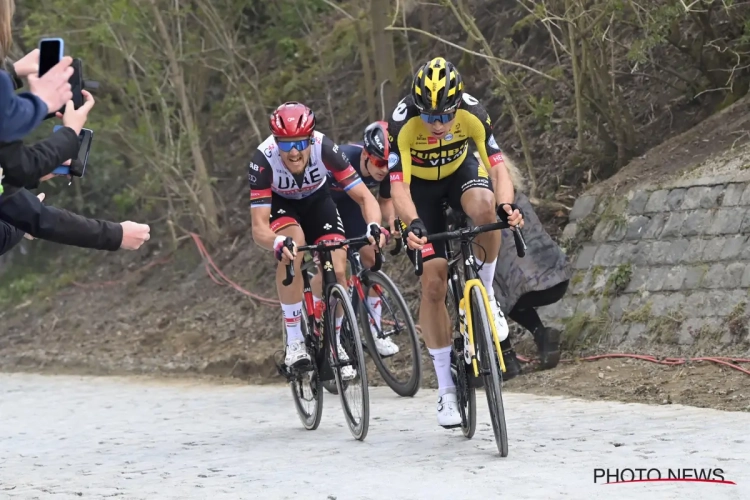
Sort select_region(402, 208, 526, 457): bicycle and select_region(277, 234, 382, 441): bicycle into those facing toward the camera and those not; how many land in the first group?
2

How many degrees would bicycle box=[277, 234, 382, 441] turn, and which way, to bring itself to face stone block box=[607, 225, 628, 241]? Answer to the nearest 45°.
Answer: approximately 135° to its left

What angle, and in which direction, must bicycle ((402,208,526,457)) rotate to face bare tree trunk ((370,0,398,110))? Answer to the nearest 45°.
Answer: approximately 180°

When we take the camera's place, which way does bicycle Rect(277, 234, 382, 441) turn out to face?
facing the viewer

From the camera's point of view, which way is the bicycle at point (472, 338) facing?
toward the camera

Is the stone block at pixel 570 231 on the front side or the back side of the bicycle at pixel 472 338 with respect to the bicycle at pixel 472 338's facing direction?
on the back side

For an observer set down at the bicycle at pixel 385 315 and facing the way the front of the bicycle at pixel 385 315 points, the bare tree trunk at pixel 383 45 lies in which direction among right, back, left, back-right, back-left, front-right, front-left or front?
back-left

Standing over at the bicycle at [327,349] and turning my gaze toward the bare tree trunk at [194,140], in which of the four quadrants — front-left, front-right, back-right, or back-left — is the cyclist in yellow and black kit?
back-right

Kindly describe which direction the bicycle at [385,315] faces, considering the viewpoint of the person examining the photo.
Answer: facing the viewer and to the right of the viewer

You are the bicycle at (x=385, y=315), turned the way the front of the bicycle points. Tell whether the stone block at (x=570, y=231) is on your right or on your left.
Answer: on your left
